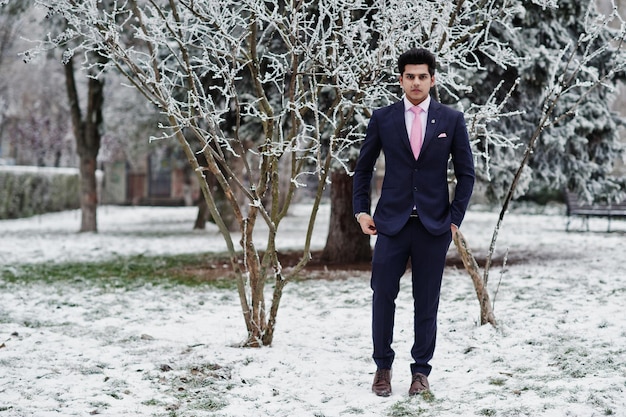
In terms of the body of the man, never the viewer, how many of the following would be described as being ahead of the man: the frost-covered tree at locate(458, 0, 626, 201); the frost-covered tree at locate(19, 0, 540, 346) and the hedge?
0

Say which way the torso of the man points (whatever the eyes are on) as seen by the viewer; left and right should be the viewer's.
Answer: facing the viewer

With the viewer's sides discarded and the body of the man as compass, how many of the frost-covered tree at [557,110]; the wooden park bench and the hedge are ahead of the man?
0

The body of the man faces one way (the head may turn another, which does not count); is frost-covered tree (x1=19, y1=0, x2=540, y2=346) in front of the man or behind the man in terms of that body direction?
behind

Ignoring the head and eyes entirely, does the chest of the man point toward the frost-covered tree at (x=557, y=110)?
no

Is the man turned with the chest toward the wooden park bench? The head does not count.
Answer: no

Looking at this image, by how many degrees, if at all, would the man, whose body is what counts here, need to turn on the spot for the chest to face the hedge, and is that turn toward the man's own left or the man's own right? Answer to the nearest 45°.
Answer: approximately 135° to the man's own right

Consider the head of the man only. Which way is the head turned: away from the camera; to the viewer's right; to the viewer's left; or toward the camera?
toward the camera

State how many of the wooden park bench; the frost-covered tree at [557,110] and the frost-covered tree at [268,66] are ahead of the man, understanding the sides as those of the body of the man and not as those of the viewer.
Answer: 0

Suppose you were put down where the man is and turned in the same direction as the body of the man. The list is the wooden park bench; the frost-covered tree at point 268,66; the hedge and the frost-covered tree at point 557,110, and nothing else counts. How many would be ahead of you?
0
